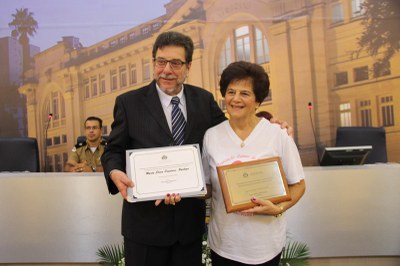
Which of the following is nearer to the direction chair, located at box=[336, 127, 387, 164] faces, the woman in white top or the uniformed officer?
the woman in white top

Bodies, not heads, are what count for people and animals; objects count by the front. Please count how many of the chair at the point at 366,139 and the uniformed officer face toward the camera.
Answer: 2

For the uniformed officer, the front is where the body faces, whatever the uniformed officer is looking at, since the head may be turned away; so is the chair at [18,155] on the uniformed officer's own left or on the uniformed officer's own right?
on the uniformed officer's own right

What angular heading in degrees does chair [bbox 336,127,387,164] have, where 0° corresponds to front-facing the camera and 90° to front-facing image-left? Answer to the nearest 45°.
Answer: approximately 0°

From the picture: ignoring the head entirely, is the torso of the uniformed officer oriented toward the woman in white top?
yes

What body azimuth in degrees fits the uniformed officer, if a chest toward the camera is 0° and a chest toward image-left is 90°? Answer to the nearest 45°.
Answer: approximately 0°
